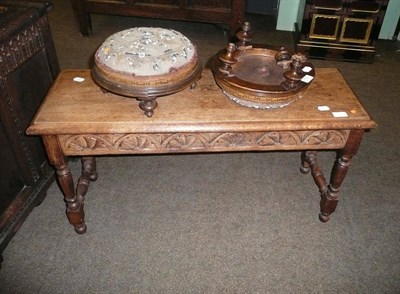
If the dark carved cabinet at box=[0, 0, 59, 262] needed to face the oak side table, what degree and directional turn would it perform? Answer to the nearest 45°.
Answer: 0° — it already faces it

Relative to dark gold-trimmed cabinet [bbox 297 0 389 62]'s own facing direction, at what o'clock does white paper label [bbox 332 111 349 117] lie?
The white paper label is roughly at 12 o'clock from the dark gold-trimmed cabinet.

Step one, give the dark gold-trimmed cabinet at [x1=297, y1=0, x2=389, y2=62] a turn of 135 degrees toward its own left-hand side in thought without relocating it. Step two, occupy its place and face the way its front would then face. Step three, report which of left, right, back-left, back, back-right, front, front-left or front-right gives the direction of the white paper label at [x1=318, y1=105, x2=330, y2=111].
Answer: back-right

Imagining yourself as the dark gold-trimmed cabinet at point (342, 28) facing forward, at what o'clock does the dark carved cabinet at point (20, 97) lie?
the dark carved cabinet at point (20, 97) is roughly at 1 o'clock from the dark gold-trimmed cabinet at point (342, 28).

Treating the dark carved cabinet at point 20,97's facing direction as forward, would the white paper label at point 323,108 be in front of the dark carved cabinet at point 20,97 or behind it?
in front

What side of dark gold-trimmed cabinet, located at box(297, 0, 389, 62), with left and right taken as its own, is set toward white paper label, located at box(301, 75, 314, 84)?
front

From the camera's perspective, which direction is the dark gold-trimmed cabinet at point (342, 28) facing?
toward the camera

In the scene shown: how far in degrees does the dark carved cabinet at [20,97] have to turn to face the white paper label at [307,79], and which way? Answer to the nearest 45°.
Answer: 0° — it already faces it

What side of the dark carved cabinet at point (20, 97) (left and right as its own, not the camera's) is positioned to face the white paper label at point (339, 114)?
front

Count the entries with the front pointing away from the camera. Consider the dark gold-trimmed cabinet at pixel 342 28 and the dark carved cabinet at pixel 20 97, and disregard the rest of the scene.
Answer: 0

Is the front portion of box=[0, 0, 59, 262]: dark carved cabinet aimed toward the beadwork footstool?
yes

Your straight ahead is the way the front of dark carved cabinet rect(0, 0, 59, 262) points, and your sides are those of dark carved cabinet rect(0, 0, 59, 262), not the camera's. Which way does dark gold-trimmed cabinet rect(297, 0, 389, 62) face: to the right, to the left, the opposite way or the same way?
to the right

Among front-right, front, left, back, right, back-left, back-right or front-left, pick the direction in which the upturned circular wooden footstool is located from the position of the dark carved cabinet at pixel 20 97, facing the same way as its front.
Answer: front

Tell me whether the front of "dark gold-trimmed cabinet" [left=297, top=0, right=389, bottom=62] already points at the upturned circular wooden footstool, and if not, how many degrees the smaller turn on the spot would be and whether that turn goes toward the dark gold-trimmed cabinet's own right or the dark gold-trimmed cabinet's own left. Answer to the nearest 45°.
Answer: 0° — it already faces it
